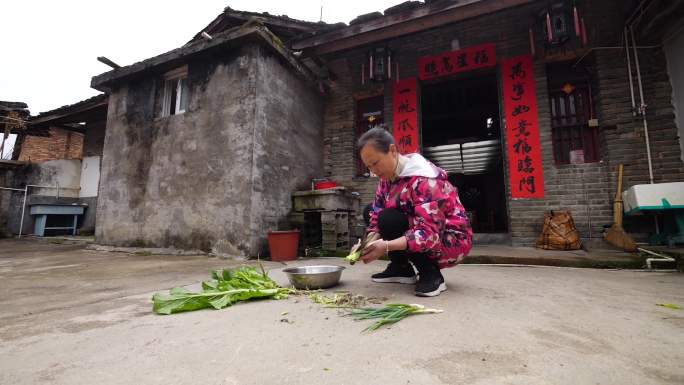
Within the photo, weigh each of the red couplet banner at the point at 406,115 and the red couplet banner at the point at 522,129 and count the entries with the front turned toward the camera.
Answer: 2

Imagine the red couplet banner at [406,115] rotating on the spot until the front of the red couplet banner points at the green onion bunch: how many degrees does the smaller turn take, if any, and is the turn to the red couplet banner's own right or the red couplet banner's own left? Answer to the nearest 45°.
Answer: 0° — it already faces it

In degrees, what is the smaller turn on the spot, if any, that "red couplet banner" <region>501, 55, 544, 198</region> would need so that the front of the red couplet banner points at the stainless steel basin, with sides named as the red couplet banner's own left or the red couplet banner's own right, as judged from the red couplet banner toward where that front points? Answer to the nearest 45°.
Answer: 0° — it already faces it

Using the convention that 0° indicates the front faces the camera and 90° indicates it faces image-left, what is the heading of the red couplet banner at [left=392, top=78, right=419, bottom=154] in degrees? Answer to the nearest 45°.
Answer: approximately 0°

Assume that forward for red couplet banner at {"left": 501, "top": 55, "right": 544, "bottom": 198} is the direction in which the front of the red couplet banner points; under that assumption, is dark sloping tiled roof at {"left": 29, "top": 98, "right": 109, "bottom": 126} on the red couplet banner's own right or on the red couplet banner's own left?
on the red couplet banner's own right

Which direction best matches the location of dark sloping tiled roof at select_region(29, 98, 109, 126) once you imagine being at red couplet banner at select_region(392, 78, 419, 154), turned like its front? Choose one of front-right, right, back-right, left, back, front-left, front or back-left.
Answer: right

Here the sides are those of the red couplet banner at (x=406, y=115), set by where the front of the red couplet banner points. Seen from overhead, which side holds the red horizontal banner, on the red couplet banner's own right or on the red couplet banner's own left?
on the red couplet banner's own left
